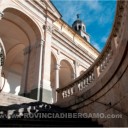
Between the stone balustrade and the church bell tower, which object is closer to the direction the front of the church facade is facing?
the stone balustrade

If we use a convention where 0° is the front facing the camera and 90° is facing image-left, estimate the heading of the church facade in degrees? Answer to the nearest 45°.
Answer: approximately 315°

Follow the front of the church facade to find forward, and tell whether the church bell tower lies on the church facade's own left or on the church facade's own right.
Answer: on the church facade's own left
